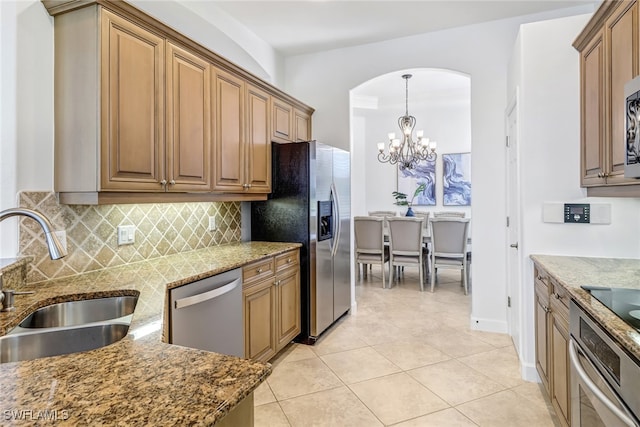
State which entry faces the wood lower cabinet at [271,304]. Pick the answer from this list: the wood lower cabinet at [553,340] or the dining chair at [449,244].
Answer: the wood lower cabinet at [553,340]

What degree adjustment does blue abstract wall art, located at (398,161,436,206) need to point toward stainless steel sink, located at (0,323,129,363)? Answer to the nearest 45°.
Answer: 0° — it already faces it

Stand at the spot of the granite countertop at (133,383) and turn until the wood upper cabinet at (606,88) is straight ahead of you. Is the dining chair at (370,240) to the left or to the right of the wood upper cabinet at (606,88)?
left

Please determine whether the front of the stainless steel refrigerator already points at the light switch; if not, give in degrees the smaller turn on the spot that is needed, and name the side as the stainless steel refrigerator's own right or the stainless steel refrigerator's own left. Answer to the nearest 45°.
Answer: approximately 90° to the stainless steel refrigerator's own right

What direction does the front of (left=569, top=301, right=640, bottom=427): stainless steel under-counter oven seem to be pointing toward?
to the viewer's left

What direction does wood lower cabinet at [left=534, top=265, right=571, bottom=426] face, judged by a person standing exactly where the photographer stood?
facing to the left of the viewer

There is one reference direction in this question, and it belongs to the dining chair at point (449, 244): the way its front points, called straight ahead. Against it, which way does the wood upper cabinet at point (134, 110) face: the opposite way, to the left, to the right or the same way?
to the right

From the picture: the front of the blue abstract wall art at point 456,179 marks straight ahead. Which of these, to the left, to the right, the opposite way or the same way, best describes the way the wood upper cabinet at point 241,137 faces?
to the left

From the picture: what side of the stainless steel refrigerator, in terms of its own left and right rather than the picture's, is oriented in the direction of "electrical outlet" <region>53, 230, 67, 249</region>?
right
